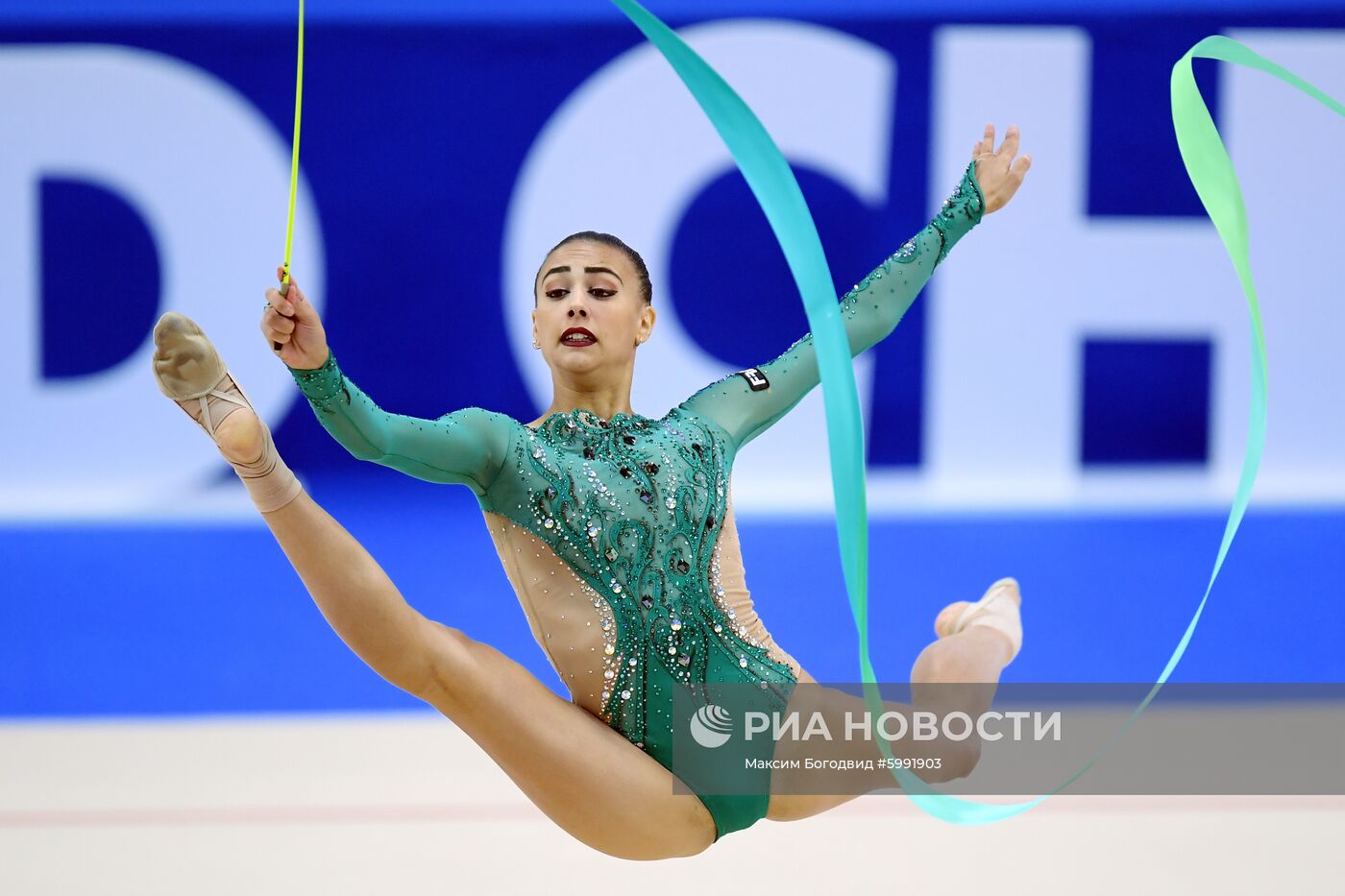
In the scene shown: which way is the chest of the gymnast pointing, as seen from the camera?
toward the camera
